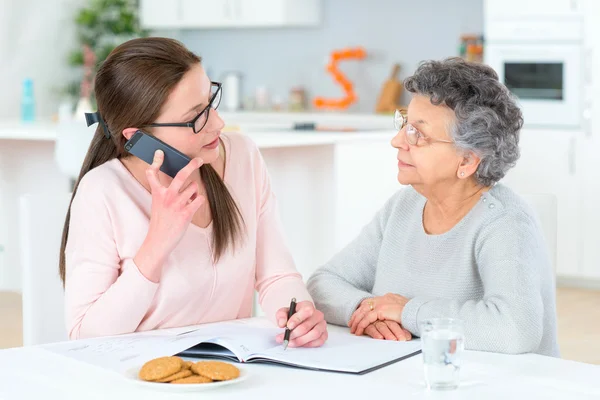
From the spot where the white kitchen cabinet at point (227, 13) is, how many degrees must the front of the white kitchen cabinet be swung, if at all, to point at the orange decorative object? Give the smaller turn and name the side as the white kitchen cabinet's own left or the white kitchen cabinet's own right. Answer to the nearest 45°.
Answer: approximately 45° to the white kitchen cabinet's own left

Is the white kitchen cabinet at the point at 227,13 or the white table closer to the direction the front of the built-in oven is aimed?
the white table

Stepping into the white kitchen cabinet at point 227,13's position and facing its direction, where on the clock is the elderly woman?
The elderly woman is roughly at 12 o'clock from the white kitchen cabinet.

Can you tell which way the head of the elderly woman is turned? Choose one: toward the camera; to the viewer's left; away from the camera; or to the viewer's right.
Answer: to the viewer's left

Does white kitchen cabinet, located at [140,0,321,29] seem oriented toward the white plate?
yes

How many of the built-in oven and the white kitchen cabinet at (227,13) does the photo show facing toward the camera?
2

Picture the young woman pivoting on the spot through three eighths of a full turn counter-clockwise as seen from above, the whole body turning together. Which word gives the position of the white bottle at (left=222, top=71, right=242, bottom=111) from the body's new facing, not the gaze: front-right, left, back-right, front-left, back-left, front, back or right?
front

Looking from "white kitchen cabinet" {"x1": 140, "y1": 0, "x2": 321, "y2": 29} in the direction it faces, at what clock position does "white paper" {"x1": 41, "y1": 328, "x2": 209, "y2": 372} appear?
The white paper is roughly at 12 o'clock from the white kitchen cabinet.

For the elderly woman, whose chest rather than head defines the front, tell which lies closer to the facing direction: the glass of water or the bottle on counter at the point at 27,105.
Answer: the glass of water

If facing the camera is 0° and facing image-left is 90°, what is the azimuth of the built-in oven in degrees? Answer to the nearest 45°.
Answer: approximately 0°

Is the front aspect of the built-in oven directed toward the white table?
yes

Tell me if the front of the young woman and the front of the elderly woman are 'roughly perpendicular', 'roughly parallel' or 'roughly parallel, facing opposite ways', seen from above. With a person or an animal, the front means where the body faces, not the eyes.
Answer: roughly perpendicular

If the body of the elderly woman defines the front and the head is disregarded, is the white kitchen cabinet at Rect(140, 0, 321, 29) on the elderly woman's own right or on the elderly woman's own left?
on the elderly woman's own right
